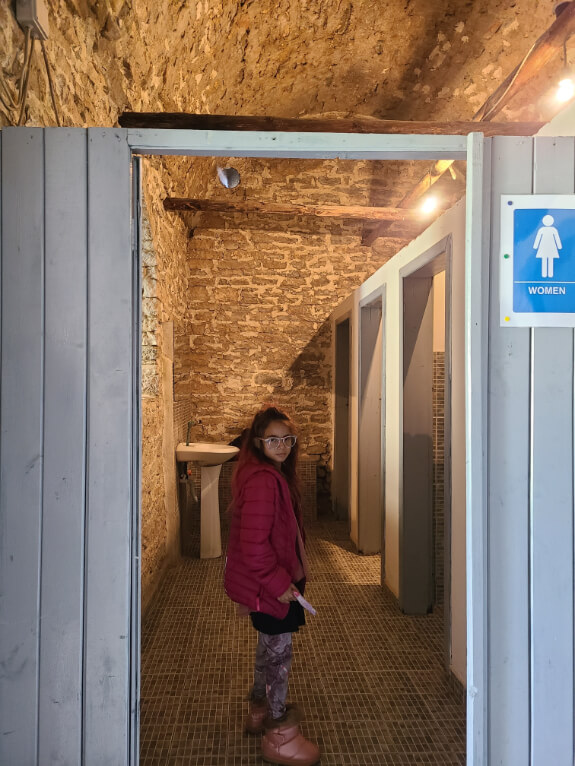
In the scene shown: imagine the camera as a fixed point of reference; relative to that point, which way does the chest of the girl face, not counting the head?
to the viewer's right

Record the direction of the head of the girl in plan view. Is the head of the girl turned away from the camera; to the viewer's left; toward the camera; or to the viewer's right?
toward the camera

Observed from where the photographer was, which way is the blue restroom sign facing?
facing the viewer

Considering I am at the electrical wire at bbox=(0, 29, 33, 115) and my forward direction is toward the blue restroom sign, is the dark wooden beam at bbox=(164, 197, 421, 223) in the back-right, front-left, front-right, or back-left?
front-left

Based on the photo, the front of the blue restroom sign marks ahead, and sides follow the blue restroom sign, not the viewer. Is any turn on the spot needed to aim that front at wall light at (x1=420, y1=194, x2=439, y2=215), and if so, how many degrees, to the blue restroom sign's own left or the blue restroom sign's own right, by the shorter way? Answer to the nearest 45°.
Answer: approximately 180°

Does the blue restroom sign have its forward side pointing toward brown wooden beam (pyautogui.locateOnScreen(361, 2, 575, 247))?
no
